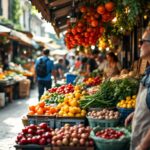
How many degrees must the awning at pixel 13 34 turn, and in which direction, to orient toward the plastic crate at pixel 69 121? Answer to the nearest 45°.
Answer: approximately 90° to its right

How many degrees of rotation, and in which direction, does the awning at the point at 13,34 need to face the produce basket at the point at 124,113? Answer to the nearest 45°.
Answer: approximately 90° to its right

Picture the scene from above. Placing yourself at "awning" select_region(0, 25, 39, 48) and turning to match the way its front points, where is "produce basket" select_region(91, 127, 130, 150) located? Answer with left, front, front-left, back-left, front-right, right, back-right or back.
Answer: right

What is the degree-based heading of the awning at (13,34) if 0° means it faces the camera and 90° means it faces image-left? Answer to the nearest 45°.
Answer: approximately 270°

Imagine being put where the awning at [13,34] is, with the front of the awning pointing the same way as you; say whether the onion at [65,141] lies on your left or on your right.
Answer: on your right

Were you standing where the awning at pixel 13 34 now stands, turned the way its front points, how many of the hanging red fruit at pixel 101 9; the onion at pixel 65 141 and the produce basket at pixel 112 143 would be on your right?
3

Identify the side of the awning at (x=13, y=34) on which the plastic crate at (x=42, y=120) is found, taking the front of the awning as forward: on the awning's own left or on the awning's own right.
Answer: on the awning's own right

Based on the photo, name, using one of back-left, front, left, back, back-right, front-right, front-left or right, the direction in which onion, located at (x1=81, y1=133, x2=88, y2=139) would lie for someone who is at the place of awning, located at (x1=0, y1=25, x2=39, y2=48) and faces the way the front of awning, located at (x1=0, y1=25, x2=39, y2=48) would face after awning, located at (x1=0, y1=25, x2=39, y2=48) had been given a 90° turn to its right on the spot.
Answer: front
